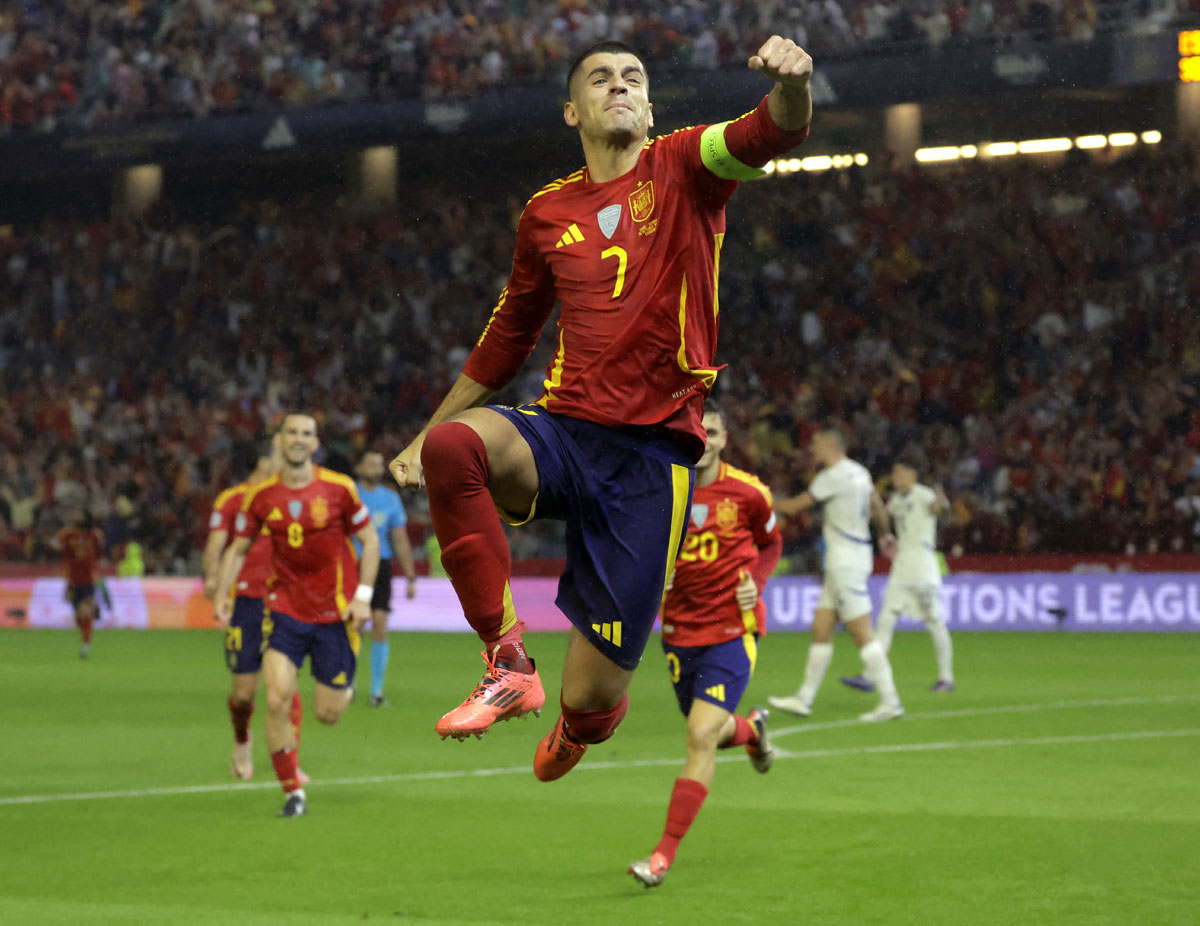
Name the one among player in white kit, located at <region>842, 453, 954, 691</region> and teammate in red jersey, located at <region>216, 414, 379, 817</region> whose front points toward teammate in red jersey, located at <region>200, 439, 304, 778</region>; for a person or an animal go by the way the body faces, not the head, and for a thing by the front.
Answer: the player in white kit

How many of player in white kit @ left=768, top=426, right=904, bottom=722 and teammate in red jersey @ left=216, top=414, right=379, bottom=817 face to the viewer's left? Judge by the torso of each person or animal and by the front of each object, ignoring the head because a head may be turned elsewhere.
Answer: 1

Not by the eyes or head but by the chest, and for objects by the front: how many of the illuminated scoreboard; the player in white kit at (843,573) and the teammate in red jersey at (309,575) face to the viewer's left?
1

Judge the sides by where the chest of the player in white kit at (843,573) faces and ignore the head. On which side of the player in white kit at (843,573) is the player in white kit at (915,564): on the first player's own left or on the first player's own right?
on the first player's own right

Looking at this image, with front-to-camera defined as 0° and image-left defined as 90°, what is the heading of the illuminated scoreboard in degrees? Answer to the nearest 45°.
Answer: approximately 0°

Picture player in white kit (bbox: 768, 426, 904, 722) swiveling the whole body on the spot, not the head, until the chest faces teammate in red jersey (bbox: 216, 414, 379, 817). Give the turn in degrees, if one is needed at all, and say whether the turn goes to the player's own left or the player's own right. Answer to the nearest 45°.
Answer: approximately 45° to the player's own left

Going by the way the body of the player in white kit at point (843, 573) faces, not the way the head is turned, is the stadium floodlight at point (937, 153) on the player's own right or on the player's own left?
on the player's own right

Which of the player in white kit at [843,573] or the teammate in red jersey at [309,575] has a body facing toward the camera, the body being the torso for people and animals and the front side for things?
the teammate in red jersey

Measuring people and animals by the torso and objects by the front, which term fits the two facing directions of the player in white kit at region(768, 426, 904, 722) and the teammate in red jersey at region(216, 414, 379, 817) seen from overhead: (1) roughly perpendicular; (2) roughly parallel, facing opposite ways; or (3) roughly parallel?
roughly perpendicular

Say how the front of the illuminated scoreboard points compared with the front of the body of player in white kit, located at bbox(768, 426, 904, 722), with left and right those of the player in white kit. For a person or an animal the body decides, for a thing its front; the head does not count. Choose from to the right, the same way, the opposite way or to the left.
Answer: to the left

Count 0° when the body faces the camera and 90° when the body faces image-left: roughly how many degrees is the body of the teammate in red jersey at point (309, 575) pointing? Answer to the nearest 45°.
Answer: approximately 0°
